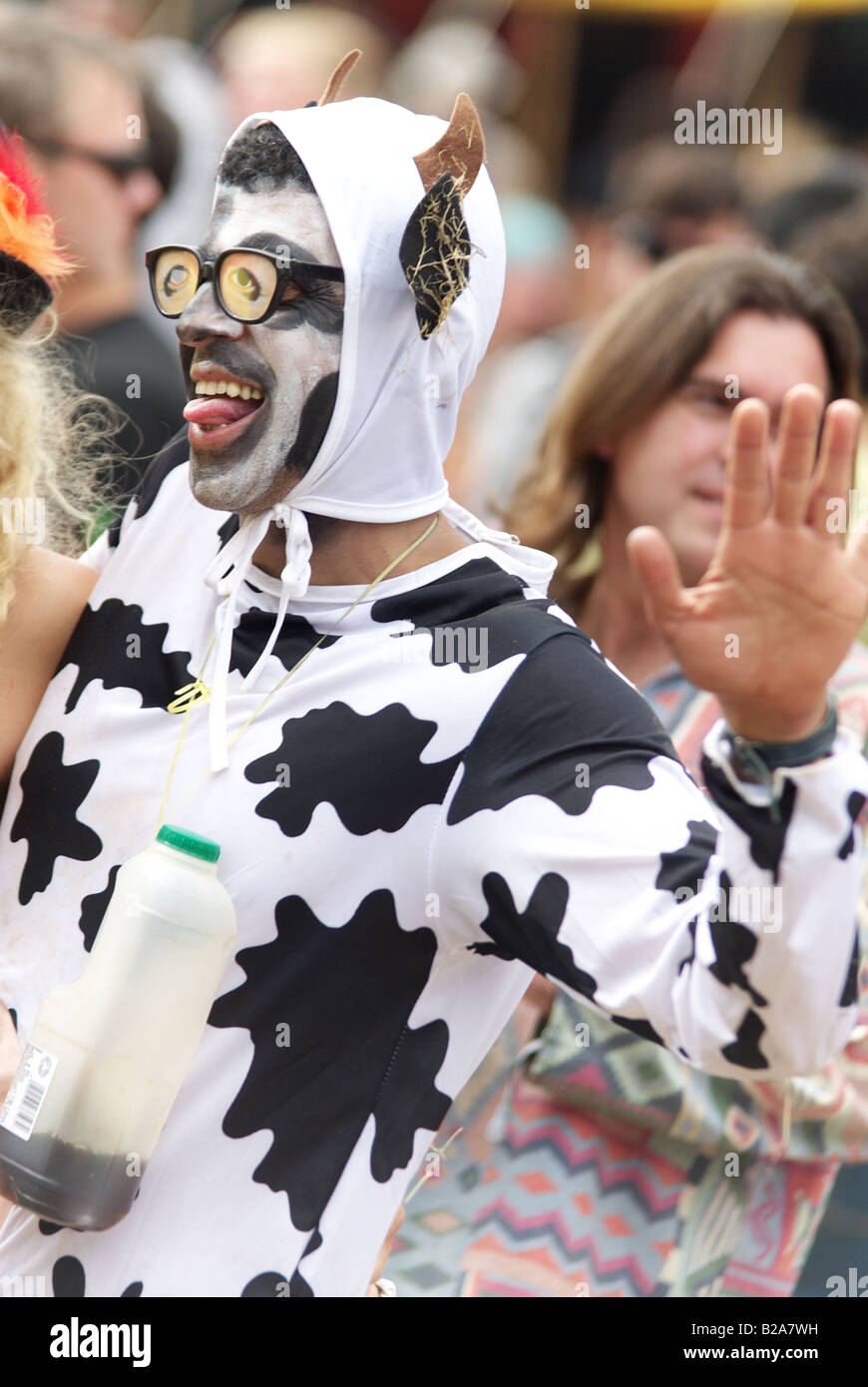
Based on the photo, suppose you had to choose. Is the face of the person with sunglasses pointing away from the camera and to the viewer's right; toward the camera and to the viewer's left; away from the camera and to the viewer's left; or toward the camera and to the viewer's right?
toward the camera and to the viewer's right

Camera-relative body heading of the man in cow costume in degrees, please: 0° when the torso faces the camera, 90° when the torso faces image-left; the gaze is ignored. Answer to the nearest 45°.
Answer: approximately 45°

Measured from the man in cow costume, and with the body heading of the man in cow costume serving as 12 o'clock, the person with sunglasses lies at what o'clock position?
The person with sunglasses is roughly at 4 o'clock from the man in cow costume.

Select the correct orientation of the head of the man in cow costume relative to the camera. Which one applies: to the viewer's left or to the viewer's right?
to the viewer's left
